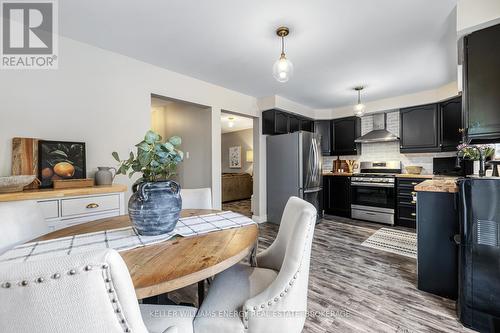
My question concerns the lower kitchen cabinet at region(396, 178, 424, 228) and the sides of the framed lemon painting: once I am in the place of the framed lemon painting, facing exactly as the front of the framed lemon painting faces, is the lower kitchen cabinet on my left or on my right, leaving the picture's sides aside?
on my left

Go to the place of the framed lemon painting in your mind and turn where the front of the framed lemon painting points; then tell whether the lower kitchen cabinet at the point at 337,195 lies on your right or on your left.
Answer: on your left

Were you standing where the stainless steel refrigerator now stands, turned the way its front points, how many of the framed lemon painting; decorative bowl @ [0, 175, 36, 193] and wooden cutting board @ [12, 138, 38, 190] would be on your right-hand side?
3

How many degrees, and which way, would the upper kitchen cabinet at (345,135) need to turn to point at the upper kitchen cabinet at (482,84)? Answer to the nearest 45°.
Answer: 0° — it already faces it

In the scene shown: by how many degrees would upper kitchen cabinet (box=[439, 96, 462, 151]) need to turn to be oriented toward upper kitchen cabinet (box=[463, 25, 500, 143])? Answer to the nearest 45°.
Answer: approximately 45° to its left

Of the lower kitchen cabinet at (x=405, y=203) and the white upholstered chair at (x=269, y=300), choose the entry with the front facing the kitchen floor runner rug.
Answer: the lower kitchen cabinet

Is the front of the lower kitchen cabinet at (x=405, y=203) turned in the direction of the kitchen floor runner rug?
yes
